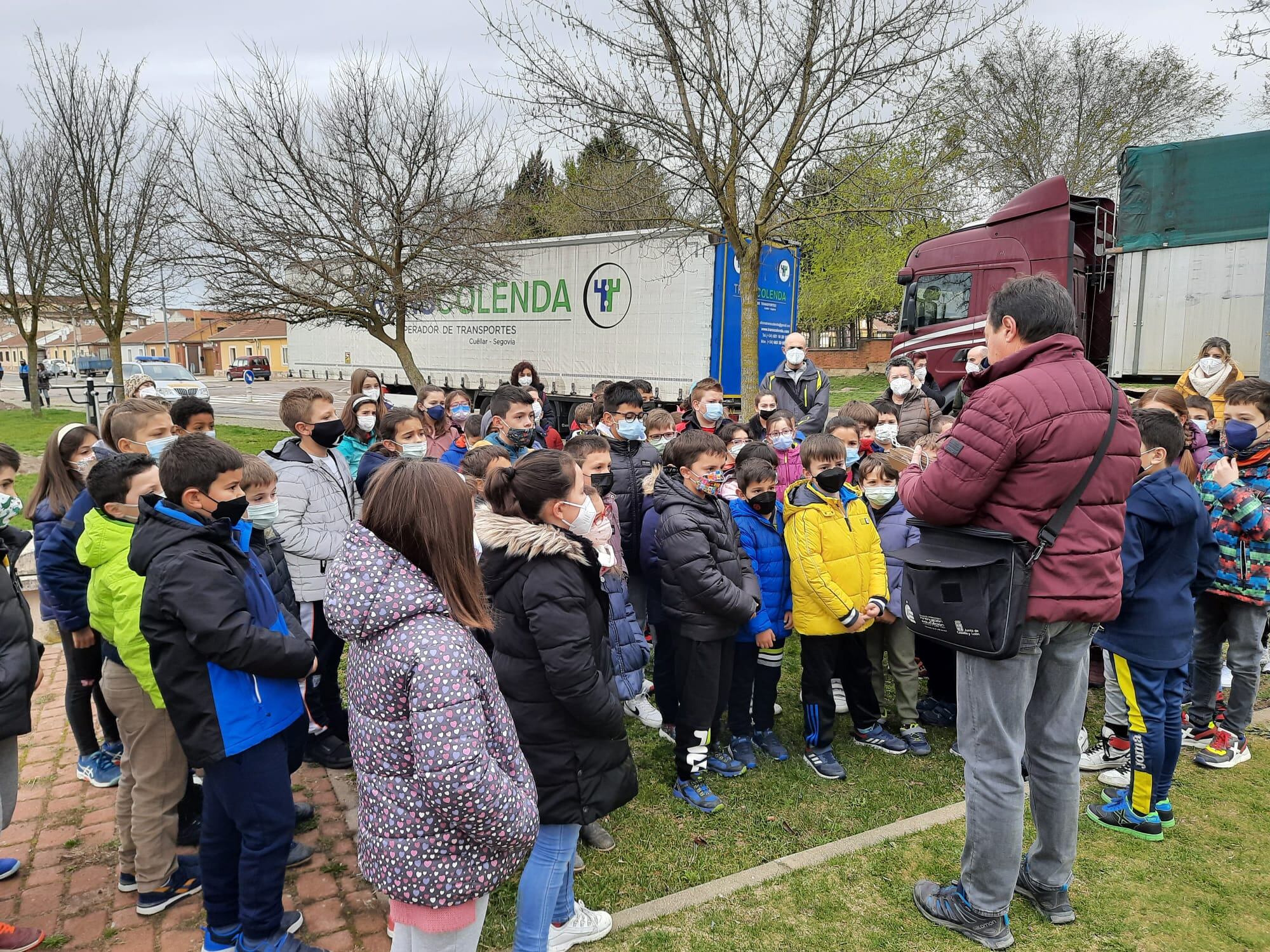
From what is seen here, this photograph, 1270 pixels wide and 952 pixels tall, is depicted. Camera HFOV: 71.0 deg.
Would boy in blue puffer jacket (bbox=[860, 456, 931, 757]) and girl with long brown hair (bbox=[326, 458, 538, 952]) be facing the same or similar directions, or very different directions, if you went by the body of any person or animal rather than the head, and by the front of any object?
very different directions

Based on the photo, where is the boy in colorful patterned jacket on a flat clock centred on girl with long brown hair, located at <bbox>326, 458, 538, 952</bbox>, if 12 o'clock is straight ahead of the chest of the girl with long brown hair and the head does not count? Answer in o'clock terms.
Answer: The boy in colorful patterned jacket is roughly at 1 o'clock from the girl with long brown hair.

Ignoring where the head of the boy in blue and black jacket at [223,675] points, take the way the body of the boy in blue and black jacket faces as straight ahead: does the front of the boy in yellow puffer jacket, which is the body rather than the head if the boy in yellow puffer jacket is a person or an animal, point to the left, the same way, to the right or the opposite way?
to the right

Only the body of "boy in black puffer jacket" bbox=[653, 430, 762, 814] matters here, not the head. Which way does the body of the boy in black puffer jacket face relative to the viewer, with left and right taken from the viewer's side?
facing the viewer and to the right of the viewer

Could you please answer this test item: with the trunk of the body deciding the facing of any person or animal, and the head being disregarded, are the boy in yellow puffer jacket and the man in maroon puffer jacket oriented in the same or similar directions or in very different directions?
very different directions

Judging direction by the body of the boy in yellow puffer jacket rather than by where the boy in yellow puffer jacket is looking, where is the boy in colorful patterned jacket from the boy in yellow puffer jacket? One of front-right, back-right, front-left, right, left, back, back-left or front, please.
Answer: front-left

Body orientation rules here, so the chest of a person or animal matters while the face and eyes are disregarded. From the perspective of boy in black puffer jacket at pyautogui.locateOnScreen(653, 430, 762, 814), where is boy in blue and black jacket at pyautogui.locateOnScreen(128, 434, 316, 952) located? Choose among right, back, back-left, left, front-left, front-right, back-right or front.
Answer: right

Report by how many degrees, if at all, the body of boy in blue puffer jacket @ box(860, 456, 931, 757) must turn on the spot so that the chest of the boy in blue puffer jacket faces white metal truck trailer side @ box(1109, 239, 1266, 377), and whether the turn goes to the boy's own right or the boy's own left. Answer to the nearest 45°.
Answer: approximately 135° to the boy's own left

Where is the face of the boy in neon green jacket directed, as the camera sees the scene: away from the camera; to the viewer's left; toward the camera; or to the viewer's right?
to the viewer's right

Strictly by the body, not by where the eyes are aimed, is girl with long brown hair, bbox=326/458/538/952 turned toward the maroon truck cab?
yes

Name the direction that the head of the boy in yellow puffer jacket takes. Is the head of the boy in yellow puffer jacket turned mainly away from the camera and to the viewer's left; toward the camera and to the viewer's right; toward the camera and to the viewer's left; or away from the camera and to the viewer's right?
toward the camera and to the viewer's right

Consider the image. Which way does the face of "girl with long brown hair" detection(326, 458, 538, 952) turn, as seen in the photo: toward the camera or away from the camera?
away from the camera

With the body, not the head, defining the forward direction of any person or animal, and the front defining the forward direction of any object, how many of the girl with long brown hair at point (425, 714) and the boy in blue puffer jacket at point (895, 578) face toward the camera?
1

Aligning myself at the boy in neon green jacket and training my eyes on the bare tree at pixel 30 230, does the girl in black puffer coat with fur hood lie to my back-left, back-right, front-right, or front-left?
back-right

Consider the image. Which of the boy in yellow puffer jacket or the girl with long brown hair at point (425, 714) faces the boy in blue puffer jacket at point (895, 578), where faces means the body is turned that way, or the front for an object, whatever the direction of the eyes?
the girl with long brown hair

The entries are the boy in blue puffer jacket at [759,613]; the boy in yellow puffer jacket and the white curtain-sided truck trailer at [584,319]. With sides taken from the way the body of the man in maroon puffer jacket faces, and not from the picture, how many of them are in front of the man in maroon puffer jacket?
3

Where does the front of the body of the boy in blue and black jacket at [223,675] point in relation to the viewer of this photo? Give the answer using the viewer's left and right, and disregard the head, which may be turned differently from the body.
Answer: facing to the right of the viewer

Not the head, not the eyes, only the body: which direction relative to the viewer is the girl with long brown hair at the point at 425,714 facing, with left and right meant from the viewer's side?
facing away from the viewer and to the right of the viewer

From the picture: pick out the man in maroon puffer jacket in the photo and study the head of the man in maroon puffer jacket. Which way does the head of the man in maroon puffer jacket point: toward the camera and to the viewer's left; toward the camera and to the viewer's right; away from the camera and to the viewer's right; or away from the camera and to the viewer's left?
away from the camera and to the viewer's left
